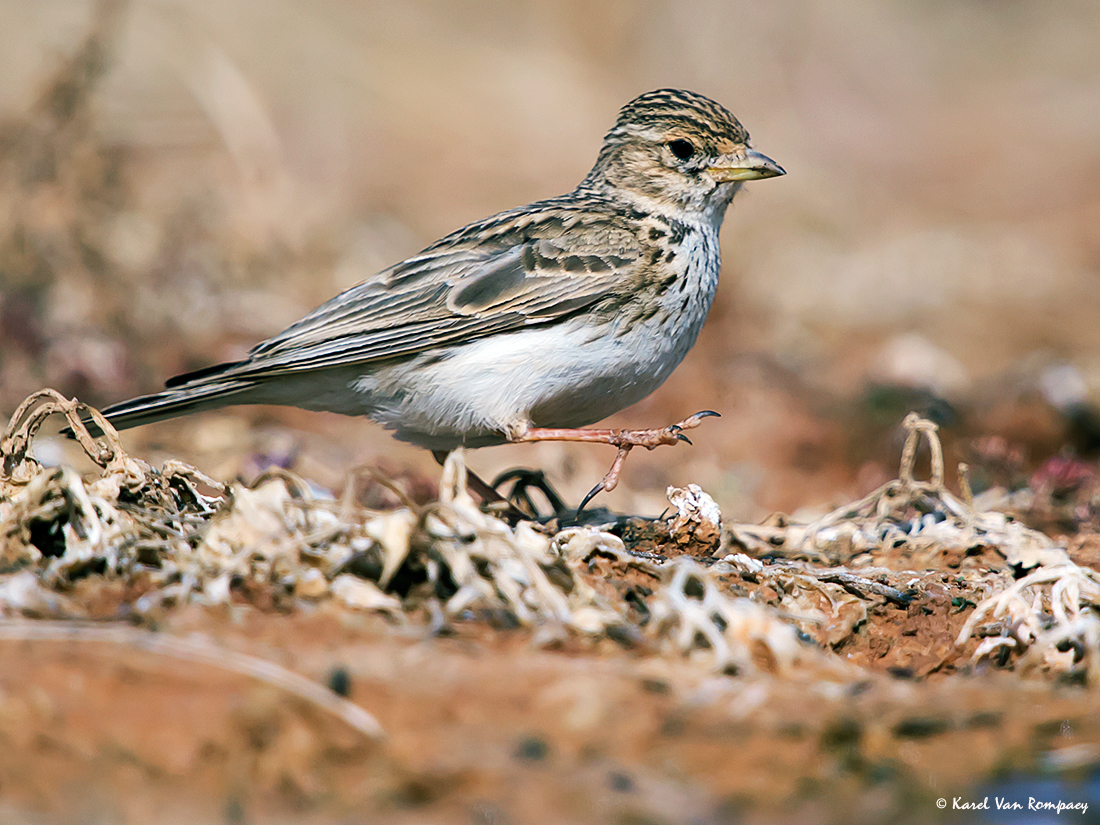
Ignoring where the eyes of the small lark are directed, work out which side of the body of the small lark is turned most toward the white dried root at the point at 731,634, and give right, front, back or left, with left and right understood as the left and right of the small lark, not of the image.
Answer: right

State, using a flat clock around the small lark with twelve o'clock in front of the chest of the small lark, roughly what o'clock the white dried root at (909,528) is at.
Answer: The white dried root is roughly at 12 o'clock from the small lark.

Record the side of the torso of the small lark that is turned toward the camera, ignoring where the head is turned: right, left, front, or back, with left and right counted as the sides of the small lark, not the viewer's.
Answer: right

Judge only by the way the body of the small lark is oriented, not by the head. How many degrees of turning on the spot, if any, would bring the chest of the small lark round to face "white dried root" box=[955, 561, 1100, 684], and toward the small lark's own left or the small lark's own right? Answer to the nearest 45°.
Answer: approximately 45° to the small lark's own right

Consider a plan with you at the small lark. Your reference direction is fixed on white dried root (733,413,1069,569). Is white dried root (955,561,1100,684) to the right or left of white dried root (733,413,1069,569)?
right

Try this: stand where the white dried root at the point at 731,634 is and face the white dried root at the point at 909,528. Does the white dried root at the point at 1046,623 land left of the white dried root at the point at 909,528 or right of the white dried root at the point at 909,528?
right
